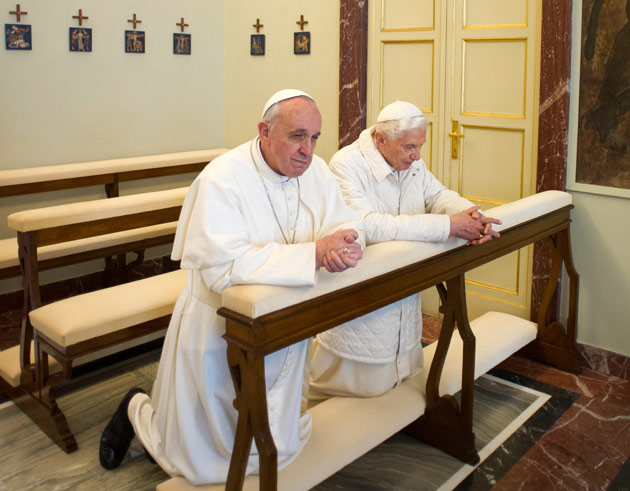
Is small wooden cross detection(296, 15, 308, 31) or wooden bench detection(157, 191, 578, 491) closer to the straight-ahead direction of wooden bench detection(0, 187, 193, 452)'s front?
the wooden bench

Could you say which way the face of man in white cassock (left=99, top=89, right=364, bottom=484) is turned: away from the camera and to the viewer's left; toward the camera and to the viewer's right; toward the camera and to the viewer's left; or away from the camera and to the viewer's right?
toward the camera and to the viewer's right

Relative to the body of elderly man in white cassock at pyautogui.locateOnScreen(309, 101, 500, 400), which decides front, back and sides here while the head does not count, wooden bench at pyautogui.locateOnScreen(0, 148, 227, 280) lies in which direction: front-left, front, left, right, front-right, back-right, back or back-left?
back

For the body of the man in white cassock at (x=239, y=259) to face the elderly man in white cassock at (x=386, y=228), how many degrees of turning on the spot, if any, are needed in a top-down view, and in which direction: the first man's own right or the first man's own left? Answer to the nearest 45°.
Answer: approximately 90° to the first man's own left

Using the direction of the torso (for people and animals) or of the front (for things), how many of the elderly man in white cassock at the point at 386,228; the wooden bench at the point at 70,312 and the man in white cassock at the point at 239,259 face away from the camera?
0

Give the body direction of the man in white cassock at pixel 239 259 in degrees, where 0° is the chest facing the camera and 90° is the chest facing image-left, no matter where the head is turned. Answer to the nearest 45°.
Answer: approximately 315°

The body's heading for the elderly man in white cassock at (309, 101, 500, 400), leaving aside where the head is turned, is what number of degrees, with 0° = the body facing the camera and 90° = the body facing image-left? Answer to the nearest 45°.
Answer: approximately 315°

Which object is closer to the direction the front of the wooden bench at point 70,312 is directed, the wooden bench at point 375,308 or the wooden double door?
the wooden bench

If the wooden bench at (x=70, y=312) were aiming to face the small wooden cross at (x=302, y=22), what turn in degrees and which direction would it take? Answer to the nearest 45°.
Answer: approximately 90° to its left

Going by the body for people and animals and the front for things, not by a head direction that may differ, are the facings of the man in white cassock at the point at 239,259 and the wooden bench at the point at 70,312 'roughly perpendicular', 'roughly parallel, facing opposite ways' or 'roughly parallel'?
roughly parallel

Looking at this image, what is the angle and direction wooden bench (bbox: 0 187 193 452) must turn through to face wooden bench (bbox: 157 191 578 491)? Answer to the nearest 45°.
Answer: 0° — it already faces it

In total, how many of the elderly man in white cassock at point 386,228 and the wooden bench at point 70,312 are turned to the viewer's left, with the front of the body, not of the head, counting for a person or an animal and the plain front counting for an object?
0

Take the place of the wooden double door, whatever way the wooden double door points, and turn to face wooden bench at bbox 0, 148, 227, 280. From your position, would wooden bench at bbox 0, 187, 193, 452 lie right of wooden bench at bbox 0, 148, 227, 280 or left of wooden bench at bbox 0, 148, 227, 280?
left

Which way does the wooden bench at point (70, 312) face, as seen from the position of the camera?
facing the viewer and to the right of the viewer

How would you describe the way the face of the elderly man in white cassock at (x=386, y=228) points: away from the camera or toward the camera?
toward the camera

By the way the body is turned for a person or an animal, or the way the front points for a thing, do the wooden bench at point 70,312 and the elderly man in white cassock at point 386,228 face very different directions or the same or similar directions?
same or similar directions

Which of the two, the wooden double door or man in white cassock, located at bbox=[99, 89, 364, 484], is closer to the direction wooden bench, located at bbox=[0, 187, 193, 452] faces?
the man in white cassock
